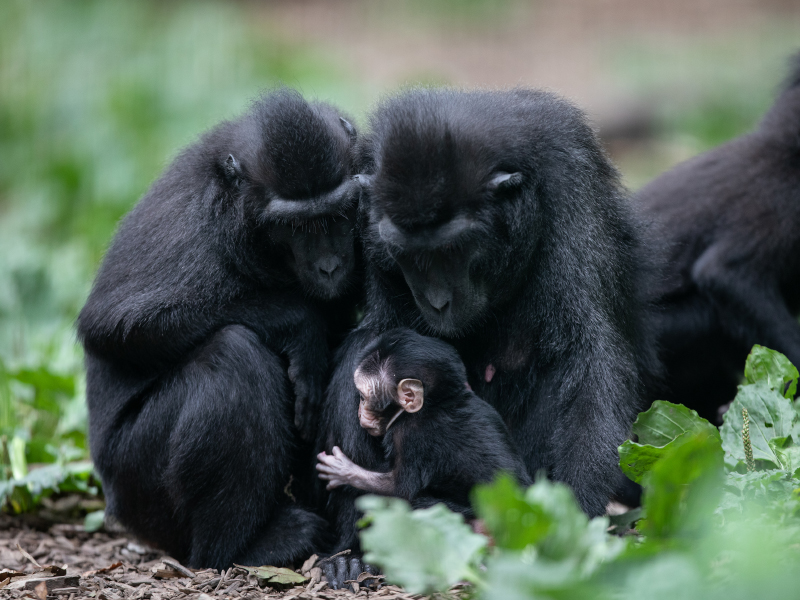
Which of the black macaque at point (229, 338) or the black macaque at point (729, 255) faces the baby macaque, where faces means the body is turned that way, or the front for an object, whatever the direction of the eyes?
the black macaque at point (229, 338)

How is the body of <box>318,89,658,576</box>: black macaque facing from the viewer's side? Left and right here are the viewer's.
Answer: facing the viewer and to the left of the viewer

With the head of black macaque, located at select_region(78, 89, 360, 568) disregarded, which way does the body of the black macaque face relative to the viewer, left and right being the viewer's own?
facing the viewer and to the right of the viewer

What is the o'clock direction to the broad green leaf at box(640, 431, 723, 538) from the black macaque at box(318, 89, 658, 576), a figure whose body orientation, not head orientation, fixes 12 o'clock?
The broad green leaf is roughly at 10 o'clock from the black macaque.

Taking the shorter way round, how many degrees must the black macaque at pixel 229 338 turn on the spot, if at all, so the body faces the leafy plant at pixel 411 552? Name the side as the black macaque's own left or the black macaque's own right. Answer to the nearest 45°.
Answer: approximately 45° to the black macaque's own right

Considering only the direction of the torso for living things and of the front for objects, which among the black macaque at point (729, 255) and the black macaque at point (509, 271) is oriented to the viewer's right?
the black macaque at point (729, 255)

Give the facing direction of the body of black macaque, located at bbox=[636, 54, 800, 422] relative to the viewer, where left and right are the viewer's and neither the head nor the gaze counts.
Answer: facing to the right of the viewer

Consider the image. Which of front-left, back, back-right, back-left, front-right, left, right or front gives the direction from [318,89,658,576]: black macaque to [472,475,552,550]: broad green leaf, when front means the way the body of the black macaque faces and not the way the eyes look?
front-left
